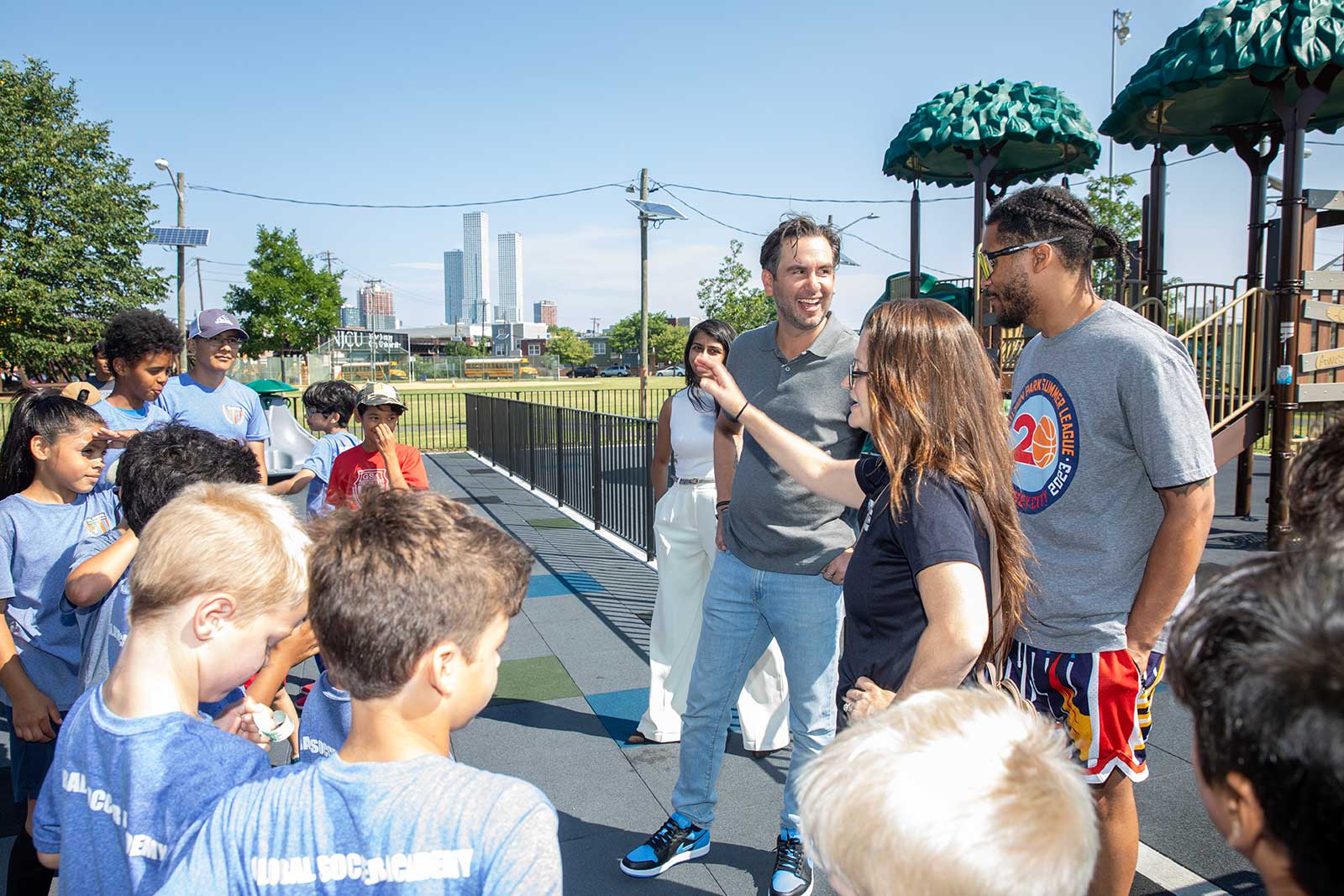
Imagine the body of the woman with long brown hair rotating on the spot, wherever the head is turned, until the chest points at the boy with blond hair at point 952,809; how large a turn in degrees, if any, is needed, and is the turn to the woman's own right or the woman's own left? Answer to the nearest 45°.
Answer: approximately 90° to the woman's own left

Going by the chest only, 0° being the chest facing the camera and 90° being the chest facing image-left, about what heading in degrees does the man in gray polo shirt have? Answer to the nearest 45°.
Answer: approximately 0°

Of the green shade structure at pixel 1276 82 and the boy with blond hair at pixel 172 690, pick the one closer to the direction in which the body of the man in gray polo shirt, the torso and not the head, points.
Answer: the boy with blond hair

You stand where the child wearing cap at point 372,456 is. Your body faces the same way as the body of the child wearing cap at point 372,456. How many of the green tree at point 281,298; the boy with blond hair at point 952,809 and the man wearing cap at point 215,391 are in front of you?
1

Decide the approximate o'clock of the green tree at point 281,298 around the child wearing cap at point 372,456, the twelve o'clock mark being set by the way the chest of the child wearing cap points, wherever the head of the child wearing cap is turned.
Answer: The green tree is roughly at 6 o'clock from the child wearing cap.

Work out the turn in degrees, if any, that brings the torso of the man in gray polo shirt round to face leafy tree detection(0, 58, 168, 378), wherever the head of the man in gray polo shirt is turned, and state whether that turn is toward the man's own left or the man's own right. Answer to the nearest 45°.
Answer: approximately 135° to the man's own right

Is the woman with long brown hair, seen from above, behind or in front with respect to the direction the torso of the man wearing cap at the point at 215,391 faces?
in front

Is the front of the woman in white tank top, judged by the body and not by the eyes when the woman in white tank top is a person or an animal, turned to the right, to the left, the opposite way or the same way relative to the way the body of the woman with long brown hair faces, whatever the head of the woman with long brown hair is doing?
to the left

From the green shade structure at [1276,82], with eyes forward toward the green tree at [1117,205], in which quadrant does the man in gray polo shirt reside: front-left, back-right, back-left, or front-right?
back-left

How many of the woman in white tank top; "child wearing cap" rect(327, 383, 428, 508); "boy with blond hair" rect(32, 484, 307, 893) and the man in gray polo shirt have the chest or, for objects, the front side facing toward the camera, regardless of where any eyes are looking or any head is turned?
3

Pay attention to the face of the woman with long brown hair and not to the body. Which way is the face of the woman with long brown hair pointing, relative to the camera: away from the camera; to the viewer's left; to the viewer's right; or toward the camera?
to the viewer's left

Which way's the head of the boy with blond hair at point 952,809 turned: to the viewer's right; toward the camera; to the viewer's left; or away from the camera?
away from the camera
